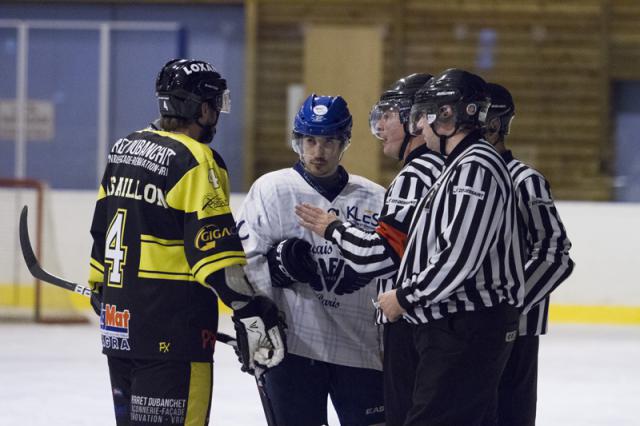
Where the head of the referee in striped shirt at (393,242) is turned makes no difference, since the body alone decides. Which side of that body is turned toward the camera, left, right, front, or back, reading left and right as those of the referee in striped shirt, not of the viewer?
left

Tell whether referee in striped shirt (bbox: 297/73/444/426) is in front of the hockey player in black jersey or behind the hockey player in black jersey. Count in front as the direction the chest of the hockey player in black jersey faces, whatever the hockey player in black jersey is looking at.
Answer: in front

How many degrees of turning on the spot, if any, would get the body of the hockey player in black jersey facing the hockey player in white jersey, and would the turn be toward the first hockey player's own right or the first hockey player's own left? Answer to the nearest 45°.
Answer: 0° — they already face them

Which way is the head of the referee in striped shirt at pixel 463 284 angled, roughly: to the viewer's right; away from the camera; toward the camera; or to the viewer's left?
to the viewer's left

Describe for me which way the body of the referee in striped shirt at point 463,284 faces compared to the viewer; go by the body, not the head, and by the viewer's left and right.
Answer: facing to the left of the viewer

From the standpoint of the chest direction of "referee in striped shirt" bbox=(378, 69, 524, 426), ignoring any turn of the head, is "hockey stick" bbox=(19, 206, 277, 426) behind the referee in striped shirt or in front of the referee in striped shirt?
in front

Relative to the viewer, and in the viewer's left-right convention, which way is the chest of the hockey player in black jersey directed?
facing away from the viewer and to the right of the viewer

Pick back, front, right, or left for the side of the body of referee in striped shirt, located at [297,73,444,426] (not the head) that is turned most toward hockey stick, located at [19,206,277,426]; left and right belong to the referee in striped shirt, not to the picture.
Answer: front

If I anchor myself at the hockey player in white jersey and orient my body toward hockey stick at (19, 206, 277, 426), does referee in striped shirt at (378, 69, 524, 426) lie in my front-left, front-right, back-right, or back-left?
back-left

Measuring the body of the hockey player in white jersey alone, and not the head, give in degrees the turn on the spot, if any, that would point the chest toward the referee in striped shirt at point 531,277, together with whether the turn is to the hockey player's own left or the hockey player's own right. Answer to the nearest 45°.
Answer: approximately 90° to the hockey player's own left

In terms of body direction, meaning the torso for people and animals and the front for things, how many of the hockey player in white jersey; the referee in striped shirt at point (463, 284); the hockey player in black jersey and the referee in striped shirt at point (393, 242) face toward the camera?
1
